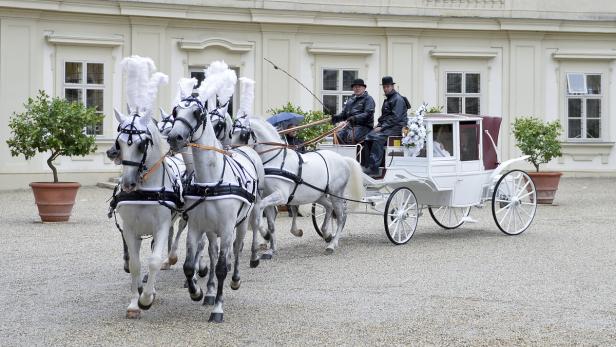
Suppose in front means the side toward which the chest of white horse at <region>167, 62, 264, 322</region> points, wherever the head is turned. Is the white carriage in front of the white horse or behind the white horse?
behind

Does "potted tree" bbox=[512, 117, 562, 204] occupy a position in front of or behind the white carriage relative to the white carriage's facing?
behind

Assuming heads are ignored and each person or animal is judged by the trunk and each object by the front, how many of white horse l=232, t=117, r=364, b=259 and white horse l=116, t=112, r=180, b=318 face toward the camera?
1

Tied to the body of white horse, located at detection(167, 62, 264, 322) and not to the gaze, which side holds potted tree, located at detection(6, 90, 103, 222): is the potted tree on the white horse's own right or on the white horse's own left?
on the white horse's own right

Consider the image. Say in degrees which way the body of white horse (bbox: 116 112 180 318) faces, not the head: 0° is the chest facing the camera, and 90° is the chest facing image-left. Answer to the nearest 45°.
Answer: approximately 0°

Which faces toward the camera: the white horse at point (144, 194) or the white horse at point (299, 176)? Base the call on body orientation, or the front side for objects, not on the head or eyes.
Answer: the white horse at point (144, 194)

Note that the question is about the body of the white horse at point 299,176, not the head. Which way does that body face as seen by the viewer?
to the viewer's left

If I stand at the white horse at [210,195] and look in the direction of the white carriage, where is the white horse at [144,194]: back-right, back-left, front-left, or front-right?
back-left

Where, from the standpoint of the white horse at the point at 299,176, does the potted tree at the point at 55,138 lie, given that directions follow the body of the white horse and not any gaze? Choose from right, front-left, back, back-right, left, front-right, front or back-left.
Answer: front-right

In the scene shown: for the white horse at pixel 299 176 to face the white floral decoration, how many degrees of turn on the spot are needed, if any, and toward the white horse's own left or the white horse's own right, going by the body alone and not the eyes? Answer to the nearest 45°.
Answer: approximately 135° to the white horse's own right

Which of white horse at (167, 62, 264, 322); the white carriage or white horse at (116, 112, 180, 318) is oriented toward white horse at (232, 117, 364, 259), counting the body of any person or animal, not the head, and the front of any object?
the white carriage

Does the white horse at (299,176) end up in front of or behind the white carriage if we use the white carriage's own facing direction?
in front
